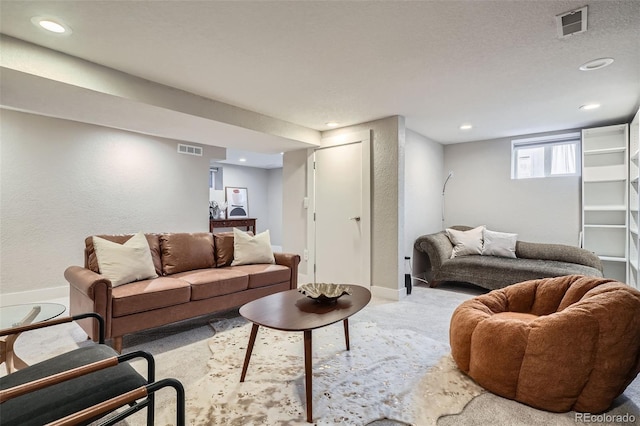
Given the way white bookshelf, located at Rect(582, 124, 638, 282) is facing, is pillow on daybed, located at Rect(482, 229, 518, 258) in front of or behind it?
in front

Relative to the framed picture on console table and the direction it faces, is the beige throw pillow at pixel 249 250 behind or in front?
in front

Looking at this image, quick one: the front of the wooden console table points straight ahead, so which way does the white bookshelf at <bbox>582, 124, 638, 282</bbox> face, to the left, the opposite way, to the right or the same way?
to the right

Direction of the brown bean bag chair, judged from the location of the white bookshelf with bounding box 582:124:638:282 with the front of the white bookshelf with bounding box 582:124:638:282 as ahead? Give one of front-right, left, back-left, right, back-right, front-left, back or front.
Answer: front-left

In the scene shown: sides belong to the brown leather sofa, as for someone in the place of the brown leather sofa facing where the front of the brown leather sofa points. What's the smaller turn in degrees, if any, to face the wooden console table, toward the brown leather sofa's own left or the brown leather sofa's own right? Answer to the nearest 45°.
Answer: approximately 135° to the brown leather sofa's own left

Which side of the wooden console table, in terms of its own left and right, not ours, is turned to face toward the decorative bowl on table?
front

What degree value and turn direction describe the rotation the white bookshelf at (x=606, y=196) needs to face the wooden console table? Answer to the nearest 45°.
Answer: approximately 45° to its right

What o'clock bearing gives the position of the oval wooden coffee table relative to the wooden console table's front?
The oval wooden coffee table is roughly at 12 o'clock from the wooden console table.

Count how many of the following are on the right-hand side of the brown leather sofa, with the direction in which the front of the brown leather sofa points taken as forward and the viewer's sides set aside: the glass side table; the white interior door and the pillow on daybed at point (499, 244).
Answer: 1

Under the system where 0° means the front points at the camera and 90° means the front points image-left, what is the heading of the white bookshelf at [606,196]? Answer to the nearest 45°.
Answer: approximately 45°

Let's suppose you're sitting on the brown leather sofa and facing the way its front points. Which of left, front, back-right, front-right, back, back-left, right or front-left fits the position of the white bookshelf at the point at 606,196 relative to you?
front-left

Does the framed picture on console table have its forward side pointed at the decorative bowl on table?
yes

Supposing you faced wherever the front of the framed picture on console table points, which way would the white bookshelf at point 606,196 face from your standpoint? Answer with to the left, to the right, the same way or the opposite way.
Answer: to the right

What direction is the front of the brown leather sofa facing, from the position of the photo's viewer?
facing the viewer and to the right of the viewer

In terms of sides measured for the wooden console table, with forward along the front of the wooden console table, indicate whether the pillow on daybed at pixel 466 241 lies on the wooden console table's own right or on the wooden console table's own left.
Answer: on the wooden console table's own left

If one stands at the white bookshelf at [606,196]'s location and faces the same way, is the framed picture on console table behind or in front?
in front

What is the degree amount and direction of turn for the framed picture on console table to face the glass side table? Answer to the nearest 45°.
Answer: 0° — it already faces it
